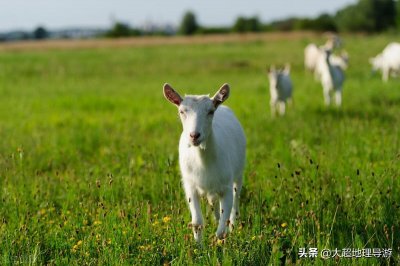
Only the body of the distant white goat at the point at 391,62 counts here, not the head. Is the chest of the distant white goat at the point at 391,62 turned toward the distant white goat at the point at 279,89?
no

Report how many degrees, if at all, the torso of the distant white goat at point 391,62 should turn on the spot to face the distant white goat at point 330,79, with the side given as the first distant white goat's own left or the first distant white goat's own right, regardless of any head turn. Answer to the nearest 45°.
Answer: approximately 90° to the first distant white goat's own left

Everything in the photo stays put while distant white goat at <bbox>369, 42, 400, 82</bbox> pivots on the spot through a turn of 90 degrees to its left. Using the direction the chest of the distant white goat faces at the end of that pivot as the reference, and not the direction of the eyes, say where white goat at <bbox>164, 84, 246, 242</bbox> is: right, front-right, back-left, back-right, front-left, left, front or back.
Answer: front

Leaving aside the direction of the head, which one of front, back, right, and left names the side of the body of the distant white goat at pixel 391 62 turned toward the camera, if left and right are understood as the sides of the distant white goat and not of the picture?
left

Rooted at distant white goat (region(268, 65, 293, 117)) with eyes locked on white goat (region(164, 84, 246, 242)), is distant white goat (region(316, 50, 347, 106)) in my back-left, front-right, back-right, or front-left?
back-left
